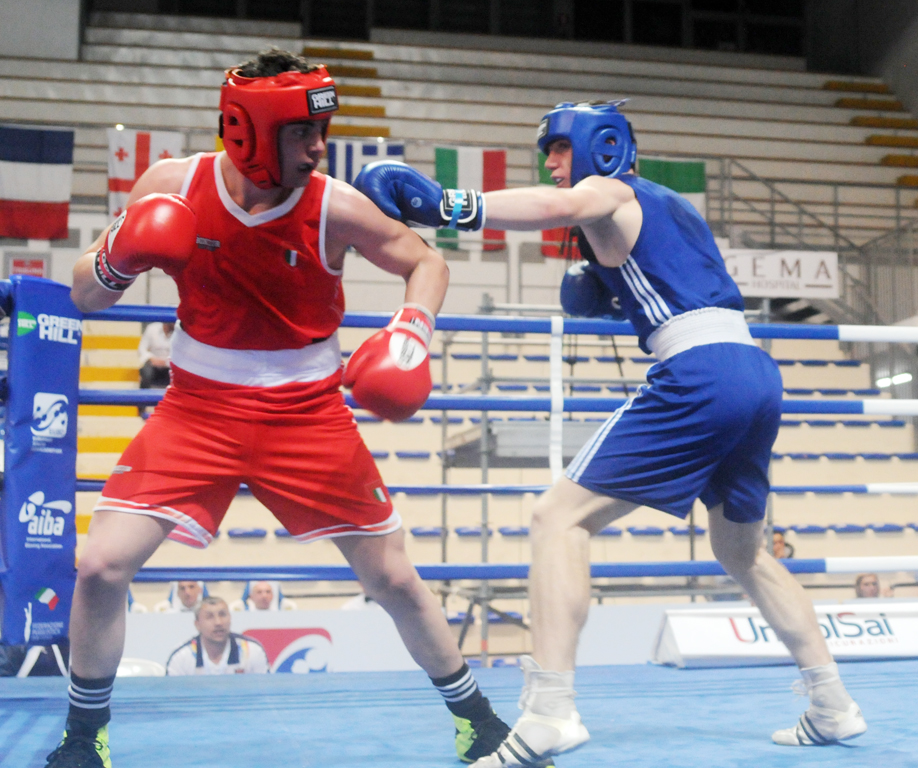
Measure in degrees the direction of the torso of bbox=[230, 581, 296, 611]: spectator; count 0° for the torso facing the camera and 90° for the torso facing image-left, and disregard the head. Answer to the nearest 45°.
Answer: approximately 0°

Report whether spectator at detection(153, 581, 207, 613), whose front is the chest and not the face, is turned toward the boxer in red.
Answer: yes

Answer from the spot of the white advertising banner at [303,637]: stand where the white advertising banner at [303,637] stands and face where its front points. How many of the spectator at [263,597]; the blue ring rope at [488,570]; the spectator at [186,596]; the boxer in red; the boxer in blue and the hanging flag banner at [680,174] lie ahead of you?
3

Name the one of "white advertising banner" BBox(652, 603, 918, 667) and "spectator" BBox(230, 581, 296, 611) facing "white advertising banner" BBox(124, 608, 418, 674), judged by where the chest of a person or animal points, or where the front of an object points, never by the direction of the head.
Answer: the spectator

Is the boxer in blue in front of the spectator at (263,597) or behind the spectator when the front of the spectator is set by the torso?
in front

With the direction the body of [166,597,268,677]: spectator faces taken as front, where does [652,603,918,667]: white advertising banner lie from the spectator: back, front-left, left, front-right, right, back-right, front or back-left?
front-left

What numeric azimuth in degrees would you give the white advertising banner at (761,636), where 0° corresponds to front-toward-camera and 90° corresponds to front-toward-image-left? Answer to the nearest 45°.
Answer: approximately 0°

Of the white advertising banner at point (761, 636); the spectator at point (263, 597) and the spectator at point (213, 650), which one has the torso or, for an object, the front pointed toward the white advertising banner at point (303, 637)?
the spectator at point (263, 597)

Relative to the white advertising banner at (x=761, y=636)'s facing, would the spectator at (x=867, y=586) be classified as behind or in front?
behind
